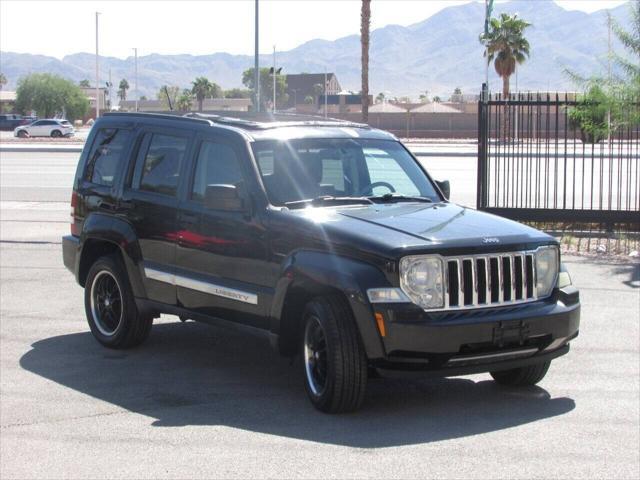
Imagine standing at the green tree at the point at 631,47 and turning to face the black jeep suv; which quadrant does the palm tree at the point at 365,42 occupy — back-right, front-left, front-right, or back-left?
back-right

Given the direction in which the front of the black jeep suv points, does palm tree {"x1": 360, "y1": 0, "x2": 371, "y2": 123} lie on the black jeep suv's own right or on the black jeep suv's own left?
on the black jeep suv's own left

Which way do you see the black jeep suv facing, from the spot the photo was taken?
facing the viewer and to the right of the viewer

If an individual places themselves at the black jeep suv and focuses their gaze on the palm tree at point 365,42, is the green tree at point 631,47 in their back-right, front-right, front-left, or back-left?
front-right

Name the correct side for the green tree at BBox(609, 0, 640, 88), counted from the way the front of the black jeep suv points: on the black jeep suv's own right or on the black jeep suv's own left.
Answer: on the black jeep suv's own left

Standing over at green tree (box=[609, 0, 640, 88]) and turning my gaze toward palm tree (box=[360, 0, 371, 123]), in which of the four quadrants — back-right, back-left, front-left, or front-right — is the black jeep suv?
back-left
